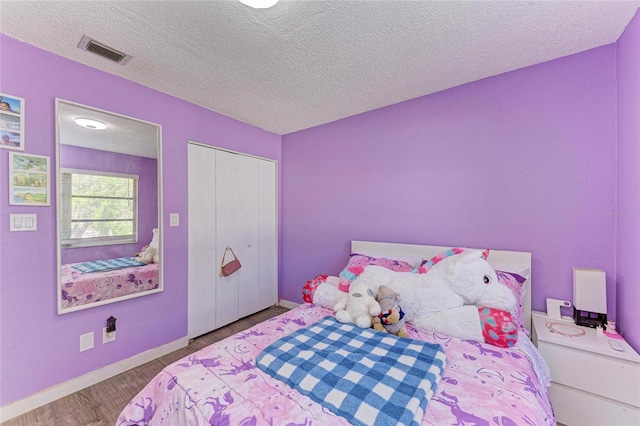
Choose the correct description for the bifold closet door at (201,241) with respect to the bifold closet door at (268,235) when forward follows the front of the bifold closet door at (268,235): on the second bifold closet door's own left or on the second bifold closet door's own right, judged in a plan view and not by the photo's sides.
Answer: on the second bifold closet door's own right

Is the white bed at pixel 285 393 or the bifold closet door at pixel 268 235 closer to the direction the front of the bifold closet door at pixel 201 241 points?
the white bed

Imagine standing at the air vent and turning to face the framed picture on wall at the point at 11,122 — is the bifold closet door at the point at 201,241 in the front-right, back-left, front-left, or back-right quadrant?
back-right

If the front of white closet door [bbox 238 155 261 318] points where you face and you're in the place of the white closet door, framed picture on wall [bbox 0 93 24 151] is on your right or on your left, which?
on your right

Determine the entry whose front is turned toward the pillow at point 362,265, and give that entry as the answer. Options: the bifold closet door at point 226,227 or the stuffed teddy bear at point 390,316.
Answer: the bifold closet door

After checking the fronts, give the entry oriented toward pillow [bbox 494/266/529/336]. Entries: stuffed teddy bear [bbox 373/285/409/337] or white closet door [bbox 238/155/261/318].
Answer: the white closet door

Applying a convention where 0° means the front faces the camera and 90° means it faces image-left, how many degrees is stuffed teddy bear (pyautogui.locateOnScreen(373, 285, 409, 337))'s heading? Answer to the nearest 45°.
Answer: approximately 45°

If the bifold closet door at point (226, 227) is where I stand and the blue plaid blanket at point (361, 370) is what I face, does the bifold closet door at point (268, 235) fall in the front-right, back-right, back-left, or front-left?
back-left

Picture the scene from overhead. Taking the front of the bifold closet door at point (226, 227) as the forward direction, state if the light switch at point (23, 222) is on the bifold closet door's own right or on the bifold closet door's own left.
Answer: on the bifold closet door's own right

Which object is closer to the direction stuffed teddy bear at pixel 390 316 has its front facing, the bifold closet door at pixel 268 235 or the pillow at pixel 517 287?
the bifold closet door
